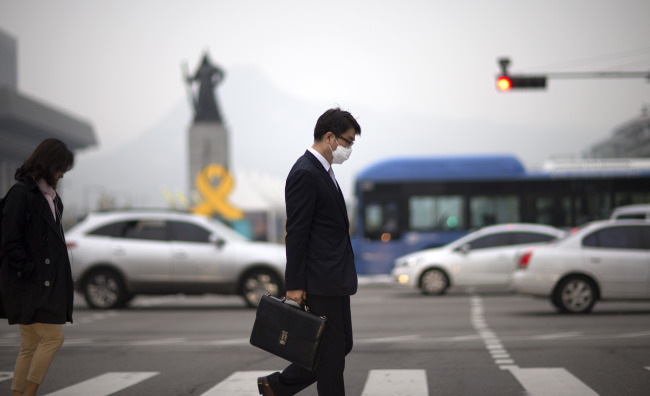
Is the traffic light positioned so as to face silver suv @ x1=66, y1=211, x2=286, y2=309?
no

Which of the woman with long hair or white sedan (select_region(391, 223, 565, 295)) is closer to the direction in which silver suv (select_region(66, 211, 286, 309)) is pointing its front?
the white sedan

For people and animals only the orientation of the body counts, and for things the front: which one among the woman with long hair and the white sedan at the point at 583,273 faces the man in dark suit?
the woman with long hair

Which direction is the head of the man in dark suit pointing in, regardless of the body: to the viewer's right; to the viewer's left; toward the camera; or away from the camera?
to the viewer's right

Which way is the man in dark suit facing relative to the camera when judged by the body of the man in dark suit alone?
to the viewer's right

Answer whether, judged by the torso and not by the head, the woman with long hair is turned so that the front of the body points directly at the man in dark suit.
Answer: yes

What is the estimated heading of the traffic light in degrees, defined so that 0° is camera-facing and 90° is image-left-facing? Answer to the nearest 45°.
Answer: approximately 0°

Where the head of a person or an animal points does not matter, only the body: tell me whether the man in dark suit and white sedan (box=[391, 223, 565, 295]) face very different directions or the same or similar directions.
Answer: very different directions

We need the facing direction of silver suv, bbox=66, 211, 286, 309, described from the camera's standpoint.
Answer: facing to the right of the viewer

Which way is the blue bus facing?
to the viewer's left

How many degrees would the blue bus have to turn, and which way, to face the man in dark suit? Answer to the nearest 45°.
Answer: approximately 90° to its left

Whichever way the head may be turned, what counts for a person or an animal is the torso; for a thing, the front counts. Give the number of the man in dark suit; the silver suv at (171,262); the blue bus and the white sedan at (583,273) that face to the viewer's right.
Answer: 3

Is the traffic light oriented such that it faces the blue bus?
no

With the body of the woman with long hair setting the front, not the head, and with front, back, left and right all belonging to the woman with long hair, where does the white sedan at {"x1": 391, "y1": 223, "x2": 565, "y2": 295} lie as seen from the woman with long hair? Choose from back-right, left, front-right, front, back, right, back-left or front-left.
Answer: left

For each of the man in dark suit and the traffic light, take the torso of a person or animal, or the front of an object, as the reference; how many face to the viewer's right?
1

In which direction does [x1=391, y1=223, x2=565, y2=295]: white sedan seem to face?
to the viewer's left

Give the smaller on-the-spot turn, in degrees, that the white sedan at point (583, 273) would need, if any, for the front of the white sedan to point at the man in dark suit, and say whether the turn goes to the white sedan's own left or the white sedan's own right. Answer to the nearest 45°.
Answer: approximately 90° to the white sedan's own right

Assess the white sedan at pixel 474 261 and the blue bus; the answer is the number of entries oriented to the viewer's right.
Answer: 0
